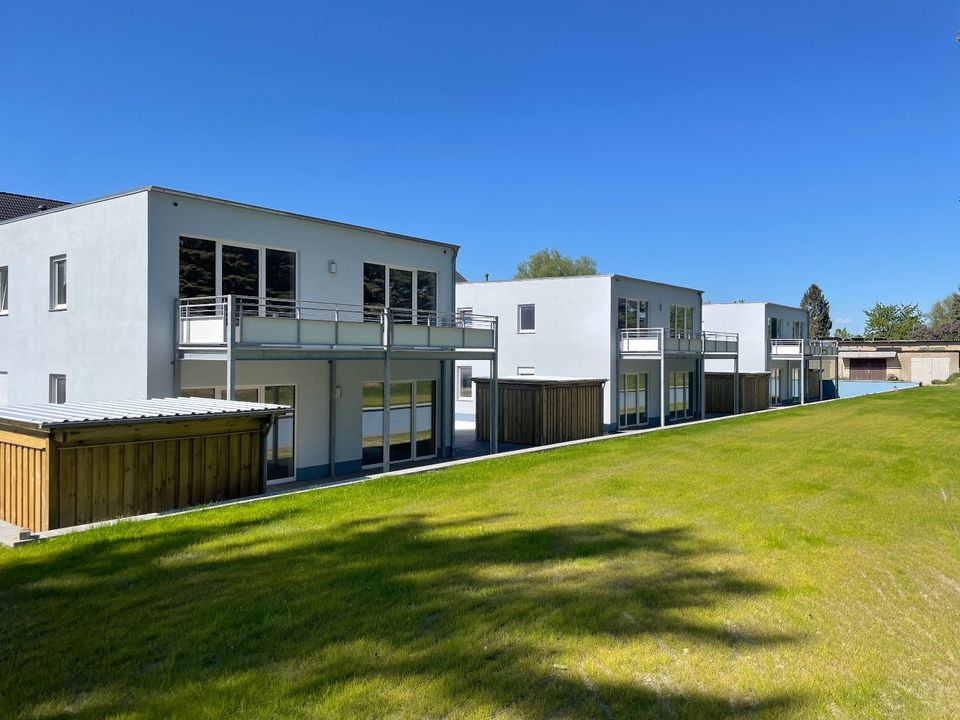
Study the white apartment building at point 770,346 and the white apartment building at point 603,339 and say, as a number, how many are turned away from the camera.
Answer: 0

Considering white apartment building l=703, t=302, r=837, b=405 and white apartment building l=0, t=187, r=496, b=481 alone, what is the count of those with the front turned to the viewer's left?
0

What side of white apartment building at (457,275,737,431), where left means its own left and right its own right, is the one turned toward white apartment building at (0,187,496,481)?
right

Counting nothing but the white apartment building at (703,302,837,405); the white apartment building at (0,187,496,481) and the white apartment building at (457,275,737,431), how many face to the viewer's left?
0

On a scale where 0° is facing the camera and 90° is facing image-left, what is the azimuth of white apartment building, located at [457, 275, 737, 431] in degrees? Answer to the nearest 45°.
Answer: approximately 315°

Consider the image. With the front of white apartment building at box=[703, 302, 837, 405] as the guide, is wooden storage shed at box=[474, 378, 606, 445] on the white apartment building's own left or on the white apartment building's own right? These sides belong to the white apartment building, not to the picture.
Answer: on the white apartment building's own right

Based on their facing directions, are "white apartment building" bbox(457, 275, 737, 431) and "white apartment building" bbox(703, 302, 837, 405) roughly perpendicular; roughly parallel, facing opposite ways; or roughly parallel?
roughly parallel

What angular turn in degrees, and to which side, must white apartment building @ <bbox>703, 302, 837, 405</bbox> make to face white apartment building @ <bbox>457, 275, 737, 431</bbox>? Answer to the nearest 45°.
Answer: approximately 45° to its right

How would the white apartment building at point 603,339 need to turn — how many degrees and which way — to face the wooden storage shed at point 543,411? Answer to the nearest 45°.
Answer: approximately 45° to its right

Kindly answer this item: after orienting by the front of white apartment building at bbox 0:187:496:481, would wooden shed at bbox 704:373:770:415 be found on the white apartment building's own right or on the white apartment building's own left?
on the white apartment building's own left

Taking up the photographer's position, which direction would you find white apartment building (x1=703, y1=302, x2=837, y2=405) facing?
facing the viewer and to the right of the viewer
